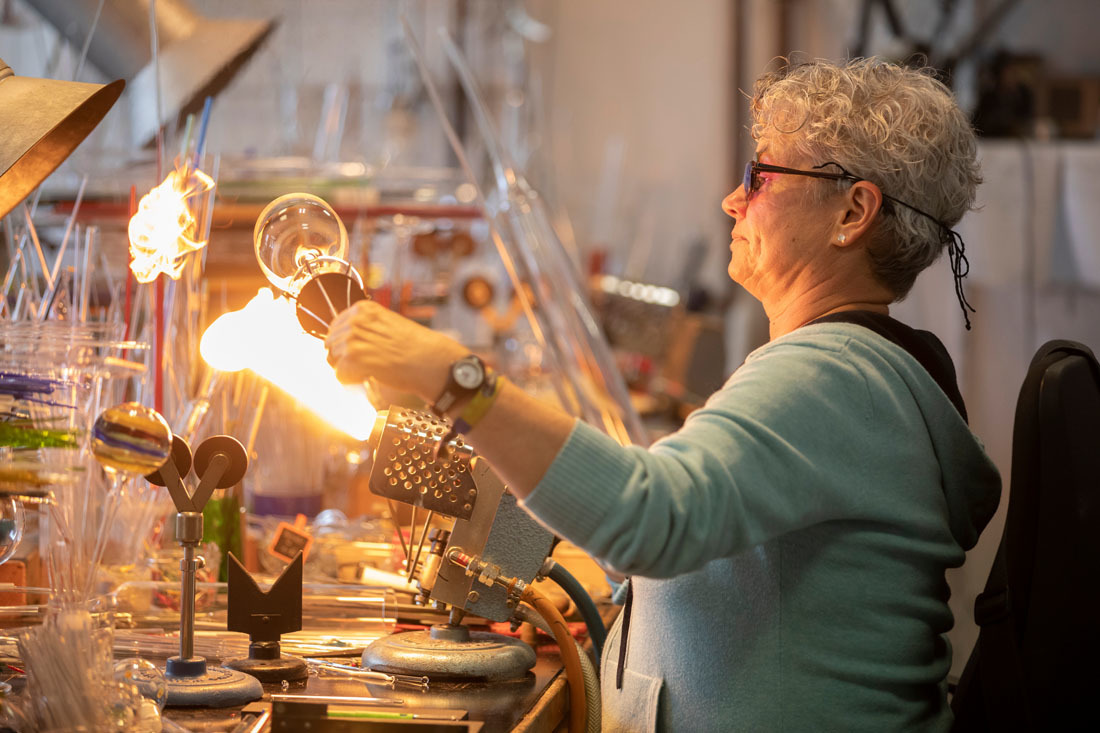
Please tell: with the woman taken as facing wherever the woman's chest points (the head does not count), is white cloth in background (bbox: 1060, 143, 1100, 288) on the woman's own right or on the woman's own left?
on the woman's own right

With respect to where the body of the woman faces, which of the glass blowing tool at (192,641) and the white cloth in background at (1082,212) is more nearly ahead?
the glass blowing tool

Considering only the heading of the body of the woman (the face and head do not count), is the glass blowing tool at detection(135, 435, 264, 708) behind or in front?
in front

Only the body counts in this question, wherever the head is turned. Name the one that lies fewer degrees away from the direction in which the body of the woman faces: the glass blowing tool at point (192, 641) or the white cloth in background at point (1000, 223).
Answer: the glass blowing tool

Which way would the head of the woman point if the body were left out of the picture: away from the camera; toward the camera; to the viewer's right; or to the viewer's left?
to the viewer's left

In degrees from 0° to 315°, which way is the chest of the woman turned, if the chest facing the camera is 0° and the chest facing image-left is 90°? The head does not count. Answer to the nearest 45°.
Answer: approximately 90°
